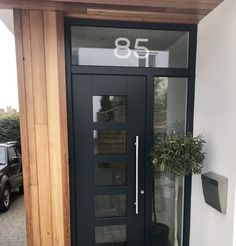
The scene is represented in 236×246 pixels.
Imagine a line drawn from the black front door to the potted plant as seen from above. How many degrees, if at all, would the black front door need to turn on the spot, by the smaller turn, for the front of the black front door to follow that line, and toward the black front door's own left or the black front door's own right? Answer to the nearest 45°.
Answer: approximately 45° to the black front door's own left

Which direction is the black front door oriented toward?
toward the camera
